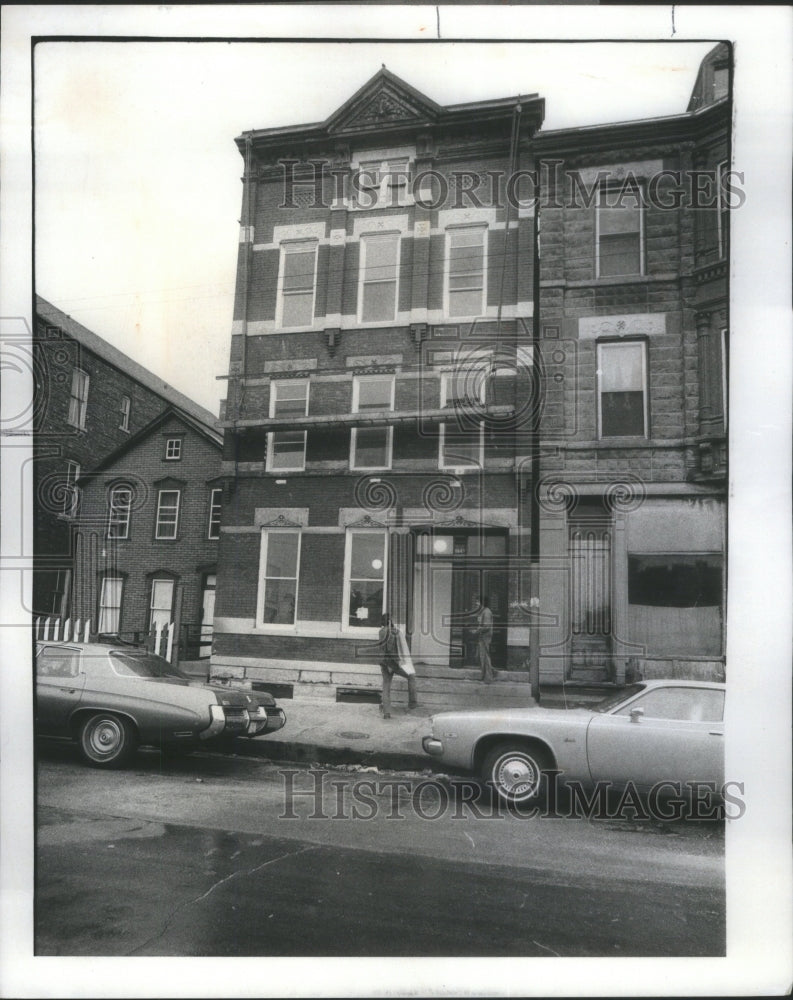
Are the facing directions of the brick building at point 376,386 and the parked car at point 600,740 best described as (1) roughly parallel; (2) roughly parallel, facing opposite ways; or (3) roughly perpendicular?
roughly perpendicular

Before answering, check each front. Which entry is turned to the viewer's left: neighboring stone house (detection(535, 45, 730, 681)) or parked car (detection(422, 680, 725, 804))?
the parked car

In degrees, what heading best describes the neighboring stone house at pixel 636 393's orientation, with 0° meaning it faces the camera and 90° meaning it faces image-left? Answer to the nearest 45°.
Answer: approximately 0°

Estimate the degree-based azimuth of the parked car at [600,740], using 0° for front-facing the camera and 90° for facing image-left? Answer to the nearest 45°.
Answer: approximately 90°
